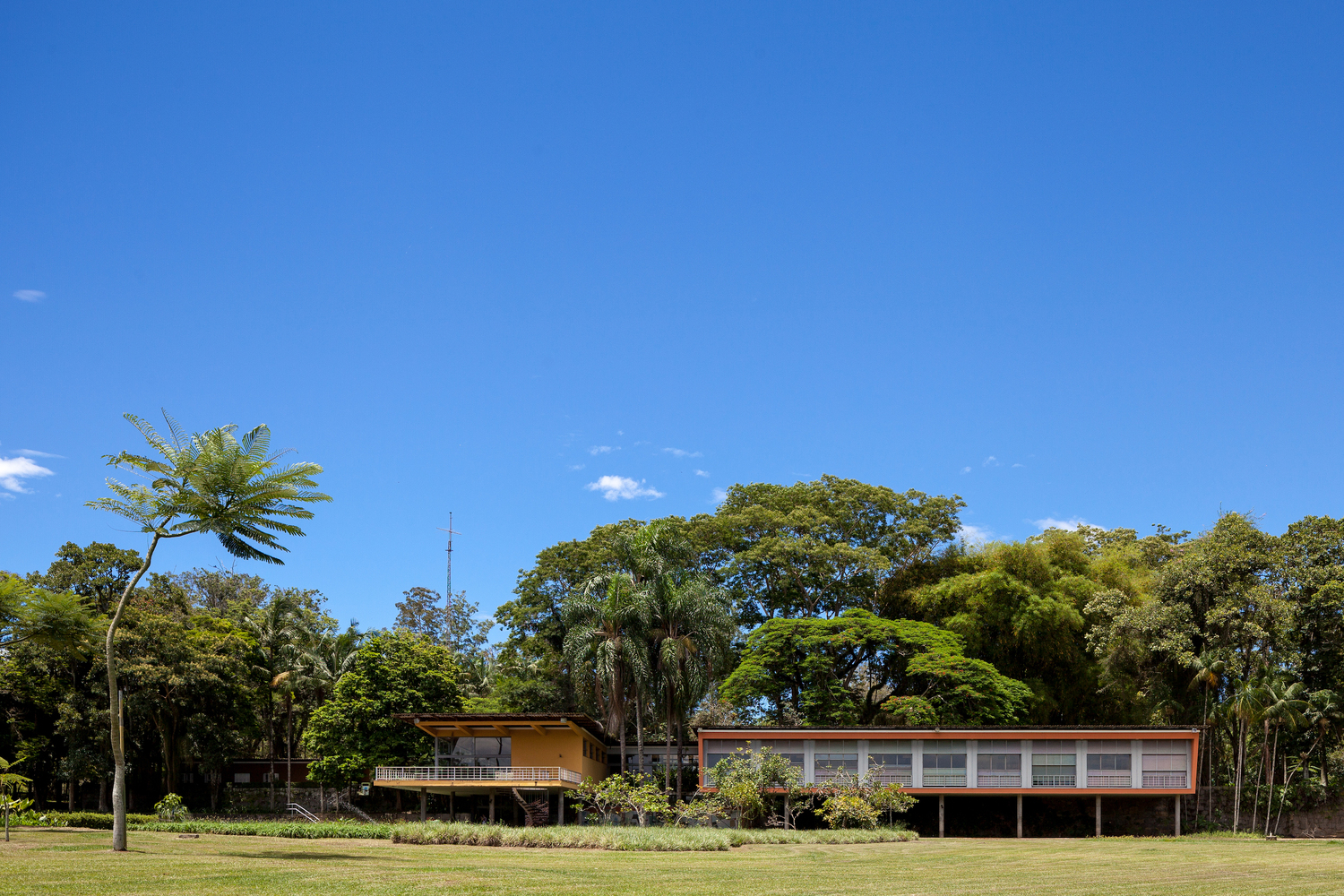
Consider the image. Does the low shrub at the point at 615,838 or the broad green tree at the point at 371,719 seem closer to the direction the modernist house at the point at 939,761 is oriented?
the low shrub

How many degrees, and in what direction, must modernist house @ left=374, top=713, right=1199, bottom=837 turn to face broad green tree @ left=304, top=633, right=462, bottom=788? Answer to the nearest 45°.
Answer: approximately 90° to its right

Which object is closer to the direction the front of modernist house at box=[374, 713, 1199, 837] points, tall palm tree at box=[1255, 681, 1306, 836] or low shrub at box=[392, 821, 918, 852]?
the low shrub

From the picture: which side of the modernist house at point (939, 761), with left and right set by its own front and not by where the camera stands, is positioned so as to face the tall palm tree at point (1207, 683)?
left

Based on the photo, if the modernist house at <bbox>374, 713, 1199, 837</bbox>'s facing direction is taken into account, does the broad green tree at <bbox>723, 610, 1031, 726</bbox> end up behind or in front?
behind

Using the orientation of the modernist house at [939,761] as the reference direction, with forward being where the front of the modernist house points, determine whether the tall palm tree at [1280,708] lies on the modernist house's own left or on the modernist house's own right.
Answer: on the modernist house's own left

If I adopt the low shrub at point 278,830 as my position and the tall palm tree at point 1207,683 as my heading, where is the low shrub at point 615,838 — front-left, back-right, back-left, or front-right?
front-right

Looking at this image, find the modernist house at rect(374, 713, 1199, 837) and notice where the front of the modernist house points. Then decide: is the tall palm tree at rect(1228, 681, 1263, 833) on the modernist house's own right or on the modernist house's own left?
on the modernist house's own left

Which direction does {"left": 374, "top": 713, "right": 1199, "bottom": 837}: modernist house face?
toward the camera
